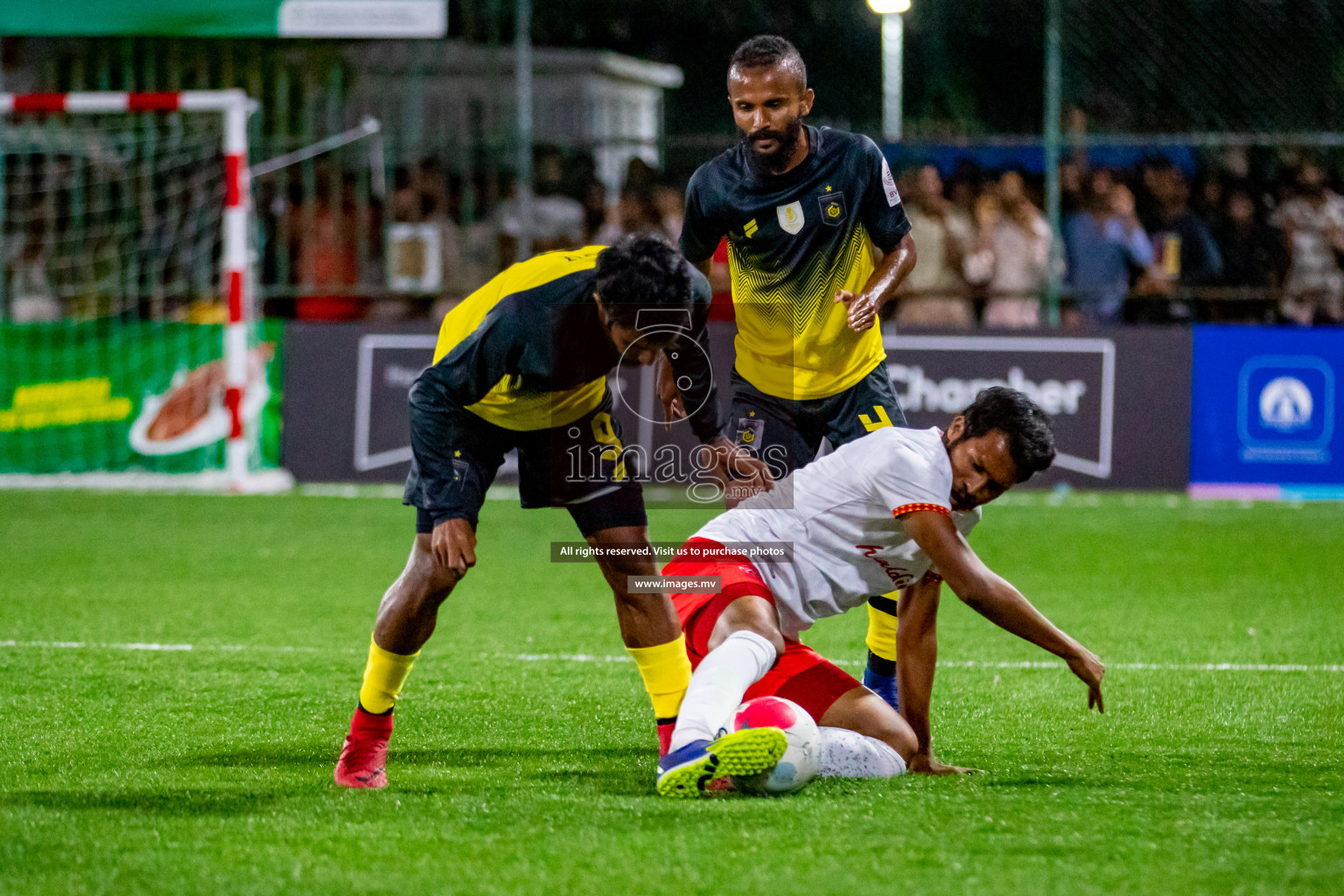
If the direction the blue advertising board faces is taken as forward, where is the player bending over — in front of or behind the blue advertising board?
in front

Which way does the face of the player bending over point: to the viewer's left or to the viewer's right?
to the viewer's right

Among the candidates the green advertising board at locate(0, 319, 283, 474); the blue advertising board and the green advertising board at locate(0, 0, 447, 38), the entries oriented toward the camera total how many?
3

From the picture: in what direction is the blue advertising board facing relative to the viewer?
toward the camera

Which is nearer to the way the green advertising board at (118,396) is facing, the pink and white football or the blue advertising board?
the pink and white football

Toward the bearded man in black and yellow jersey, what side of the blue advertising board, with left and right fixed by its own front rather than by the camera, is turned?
front

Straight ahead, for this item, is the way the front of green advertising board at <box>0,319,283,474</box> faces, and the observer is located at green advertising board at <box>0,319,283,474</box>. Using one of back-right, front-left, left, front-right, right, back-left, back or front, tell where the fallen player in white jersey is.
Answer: front

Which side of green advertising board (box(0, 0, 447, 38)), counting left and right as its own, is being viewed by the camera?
front

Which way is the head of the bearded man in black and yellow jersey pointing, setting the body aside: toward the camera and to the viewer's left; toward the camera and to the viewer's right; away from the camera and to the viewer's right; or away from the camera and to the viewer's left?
toward the camera and to the viewer's left

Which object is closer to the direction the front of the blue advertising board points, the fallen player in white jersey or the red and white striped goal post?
the fallen player in white jersey

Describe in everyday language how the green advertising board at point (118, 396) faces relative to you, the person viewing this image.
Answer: facing the viewer
